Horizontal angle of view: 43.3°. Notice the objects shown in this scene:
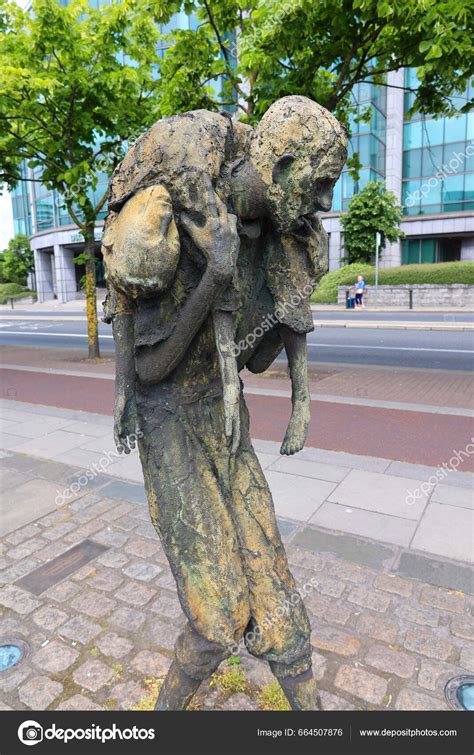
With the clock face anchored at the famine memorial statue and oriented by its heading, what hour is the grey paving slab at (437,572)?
The grey paving slab is roughly at 9 o'clock from the famine memorial statue.

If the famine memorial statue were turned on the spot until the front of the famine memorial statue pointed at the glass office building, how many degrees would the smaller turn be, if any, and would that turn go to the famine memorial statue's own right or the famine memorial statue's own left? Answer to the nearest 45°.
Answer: approximately 135° to the famine memorial statue's own left

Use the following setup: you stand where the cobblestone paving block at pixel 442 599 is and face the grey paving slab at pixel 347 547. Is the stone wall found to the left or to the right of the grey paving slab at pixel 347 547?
right

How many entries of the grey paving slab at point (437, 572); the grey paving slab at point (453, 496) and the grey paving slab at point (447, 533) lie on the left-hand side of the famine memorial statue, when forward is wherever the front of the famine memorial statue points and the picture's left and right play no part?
3

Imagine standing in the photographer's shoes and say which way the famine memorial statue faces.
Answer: facing the viewer and to the right of the viewer

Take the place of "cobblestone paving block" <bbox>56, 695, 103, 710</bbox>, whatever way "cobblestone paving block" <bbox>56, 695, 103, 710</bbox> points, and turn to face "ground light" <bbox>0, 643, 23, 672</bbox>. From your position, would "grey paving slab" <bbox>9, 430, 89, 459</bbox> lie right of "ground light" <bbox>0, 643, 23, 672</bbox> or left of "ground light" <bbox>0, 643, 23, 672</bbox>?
right

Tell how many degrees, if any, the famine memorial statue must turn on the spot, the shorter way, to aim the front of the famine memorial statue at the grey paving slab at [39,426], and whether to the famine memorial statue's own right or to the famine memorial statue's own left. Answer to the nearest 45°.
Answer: approximately 180°

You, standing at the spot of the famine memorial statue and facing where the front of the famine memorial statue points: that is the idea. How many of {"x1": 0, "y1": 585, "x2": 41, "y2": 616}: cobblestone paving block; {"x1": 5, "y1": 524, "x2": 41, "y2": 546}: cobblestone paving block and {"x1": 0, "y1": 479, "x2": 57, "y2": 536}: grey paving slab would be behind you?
3

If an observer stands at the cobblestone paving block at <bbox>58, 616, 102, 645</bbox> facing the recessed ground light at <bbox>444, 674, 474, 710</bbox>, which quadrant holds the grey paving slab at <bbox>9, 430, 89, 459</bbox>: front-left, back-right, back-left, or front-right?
back-left
